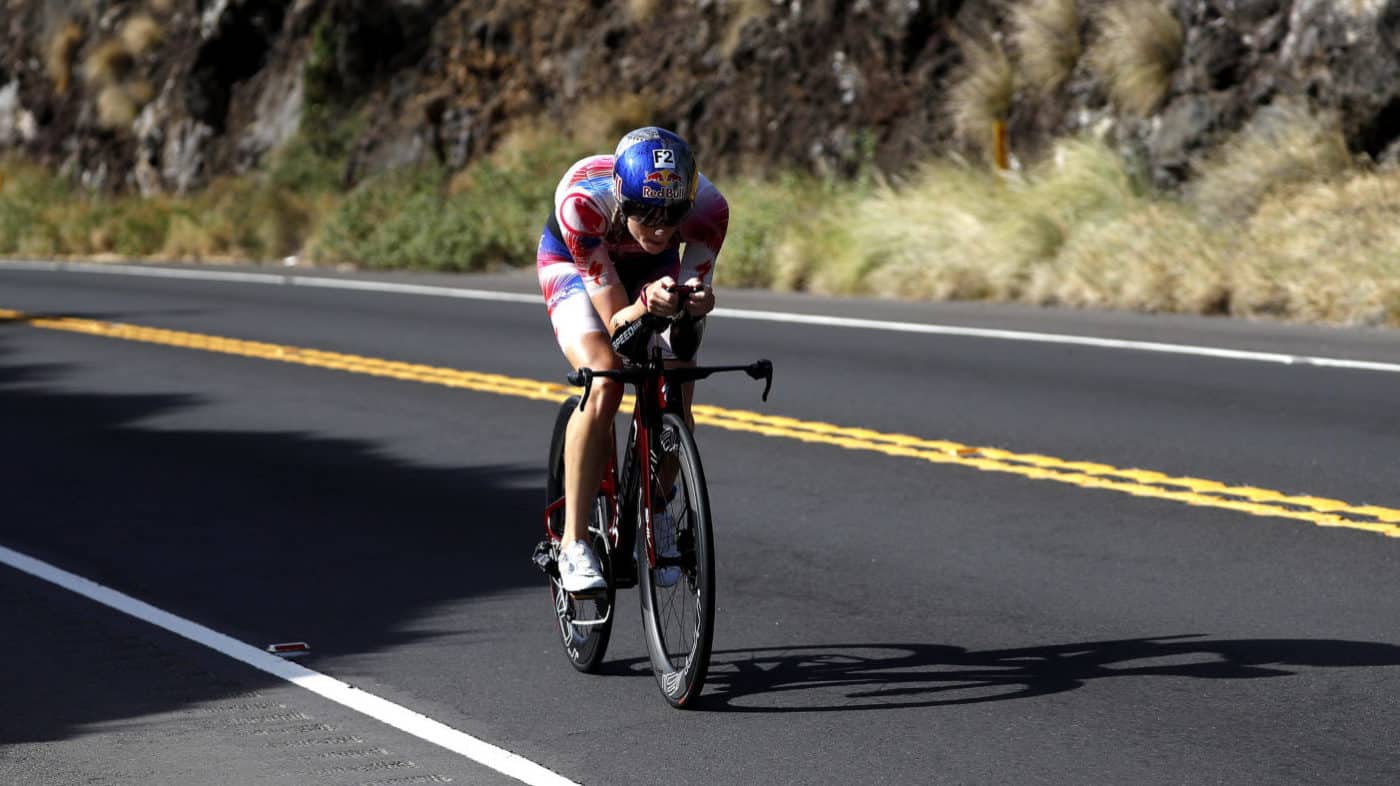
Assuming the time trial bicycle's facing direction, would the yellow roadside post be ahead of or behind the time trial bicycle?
behind

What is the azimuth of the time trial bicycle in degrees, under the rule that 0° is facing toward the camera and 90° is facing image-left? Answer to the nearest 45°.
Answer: approximately 0°

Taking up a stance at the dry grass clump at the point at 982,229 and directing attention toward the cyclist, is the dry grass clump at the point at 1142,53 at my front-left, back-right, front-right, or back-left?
back-left

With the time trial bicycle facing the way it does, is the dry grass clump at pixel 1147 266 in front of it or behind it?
behind

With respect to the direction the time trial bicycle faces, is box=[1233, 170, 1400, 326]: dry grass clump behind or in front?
behind

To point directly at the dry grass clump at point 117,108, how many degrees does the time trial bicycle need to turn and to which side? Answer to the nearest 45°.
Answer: approximately 180°

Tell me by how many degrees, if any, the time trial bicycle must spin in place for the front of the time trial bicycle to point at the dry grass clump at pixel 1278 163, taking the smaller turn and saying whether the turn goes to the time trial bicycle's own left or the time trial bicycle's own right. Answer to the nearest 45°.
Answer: approximately 135° to the time trial bicycle's own left

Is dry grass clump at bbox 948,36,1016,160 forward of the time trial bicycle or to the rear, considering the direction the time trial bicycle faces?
to the rear

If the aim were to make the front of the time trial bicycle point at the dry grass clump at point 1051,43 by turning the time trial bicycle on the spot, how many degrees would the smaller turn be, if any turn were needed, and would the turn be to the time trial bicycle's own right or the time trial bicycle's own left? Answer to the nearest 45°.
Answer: approximately 180°
